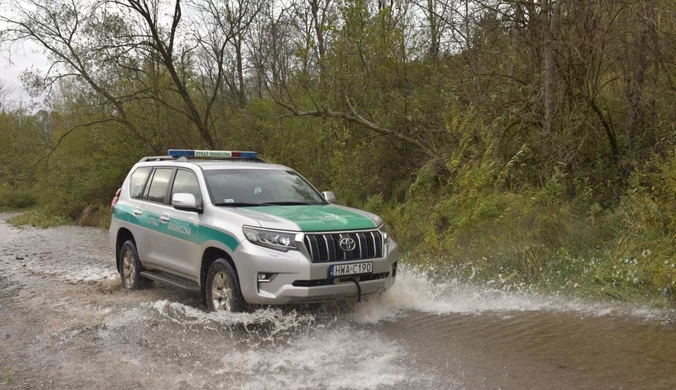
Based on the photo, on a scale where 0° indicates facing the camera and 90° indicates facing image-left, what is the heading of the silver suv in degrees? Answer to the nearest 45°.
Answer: approximately 315°
